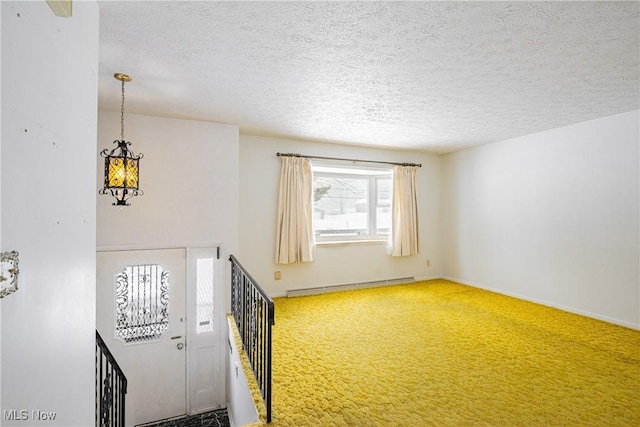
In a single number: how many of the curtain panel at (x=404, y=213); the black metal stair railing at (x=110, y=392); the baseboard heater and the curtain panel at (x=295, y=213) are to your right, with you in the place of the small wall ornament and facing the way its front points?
0

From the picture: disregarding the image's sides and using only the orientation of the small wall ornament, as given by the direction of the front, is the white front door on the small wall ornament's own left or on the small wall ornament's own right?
on the small wall ornament's own left

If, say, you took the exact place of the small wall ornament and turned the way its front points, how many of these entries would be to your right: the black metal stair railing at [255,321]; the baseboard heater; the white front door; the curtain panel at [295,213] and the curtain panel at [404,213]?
0

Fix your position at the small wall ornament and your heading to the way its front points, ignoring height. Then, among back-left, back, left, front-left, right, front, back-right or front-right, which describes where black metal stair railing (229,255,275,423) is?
left

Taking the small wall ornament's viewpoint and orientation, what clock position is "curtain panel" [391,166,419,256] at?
The curtain panel is roughly at 10 o'clock from the small wall ornament.

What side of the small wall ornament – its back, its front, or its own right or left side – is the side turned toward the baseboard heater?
left

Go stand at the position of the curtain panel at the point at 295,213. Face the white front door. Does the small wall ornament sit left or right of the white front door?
left

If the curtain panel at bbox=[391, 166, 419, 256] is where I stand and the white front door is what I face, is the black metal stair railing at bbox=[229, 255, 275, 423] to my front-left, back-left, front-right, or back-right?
front-left

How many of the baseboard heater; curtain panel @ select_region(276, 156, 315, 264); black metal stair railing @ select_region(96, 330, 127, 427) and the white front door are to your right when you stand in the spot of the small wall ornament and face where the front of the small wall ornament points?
0

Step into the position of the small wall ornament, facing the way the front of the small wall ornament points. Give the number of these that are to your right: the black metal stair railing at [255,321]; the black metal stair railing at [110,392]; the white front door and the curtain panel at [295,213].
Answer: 0

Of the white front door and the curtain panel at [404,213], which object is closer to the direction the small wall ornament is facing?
the curtain panel

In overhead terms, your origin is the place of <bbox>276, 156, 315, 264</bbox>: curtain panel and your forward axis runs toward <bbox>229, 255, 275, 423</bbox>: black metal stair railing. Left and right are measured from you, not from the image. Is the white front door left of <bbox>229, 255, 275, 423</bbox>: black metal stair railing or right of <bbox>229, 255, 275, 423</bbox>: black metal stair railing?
right

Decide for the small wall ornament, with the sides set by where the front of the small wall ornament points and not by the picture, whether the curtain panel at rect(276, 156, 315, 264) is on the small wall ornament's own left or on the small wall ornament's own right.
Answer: on the small wall ornament's own left

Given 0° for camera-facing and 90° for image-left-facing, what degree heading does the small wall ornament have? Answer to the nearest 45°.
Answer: approximately 315°
